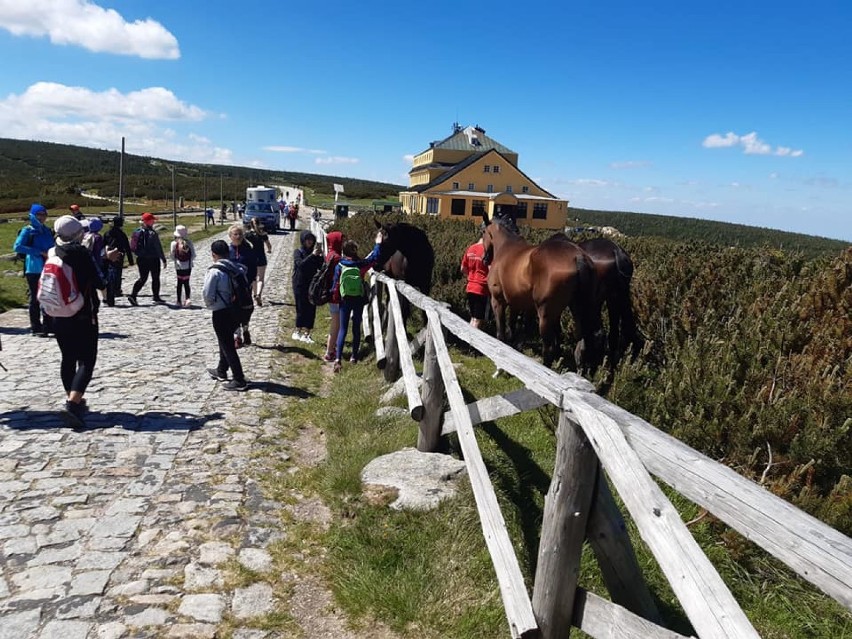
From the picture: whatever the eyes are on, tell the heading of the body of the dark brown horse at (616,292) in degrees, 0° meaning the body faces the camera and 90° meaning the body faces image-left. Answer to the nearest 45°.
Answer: approximately 135°

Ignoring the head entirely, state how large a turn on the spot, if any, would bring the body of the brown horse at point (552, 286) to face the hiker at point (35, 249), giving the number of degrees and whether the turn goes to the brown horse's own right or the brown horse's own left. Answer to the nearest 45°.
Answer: approximately 45° to the brown horse's own left

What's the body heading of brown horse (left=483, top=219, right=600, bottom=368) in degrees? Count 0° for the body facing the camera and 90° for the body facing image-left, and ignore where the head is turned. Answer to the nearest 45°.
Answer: approximately 135°

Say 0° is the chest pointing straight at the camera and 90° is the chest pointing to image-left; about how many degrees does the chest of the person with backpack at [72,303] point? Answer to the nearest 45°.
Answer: approximately 225°

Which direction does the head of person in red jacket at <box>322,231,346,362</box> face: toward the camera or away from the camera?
away from the camera
